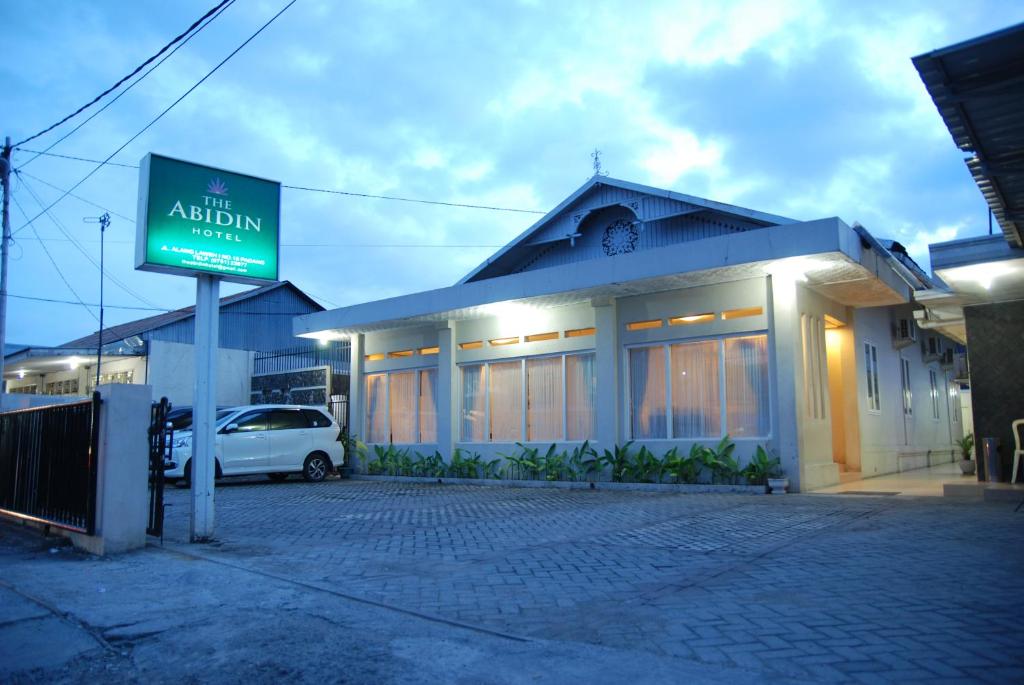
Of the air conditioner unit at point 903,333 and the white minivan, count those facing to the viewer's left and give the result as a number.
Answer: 1

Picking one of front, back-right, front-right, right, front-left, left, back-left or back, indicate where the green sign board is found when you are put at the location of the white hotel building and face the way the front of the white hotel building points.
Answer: front

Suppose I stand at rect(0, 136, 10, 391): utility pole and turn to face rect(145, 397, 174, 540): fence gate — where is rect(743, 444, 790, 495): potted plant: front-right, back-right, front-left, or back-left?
front-left

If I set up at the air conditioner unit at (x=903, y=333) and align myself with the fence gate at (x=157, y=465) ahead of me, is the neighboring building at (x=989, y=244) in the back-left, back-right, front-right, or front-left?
front-left
